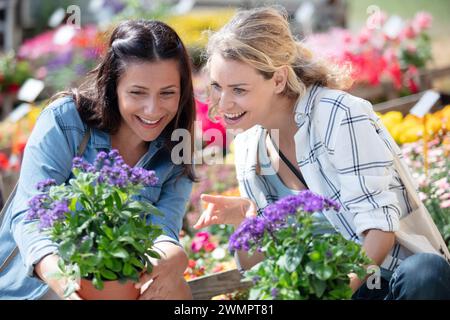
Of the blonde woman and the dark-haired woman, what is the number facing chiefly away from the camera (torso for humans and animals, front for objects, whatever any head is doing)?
0

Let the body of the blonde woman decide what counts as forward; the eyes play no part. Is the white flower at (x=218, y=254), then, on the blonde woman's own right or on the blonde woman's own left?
on the blonde woman's own right

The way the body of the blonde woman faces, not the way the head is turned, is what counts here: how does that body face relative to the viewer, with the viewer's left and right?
facing the viewer and to the left of the viewer

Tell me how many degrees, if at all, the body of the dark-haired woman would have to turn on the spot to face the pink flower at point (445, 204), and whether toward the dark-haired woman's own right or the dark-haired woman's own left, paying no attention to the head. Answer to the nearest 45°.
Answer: approximately 45° to the dark-haired woman's own left

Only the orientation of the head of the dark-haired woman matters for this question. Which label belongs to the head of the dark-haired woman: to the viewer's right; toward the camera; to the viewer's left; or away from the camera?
toward the camera

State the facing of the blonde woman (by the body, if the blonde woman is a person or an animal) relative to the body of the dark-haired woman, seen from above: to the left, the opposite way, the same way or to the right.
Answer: to the right

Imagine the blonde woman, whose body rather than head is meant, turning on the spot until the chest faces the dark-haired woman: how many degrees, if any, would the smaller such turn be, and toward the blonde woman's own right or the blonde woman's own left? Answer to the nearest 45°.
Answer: approximately 45° to the blonde woman's own right

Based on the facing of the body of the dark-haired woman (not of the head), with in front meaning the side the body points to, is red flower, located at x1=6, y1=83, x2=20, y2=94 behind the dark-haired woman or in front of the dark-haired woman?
behind

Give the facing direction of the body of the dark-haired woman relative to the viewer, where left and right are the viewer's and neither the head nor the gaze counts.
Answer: facing the viewer and to the right of the viewer

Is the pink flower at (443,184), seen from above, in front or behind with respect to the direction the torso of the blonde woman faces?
behind

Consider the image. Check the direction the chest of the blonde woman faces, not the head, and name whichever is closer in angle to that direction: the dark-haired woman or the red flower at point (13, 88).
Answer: the dark-haired woman

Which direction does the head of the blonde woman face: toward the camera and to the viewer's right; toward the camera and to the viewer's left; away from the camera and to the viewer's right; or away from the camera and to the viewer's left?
toward the camera and to the viewer's left

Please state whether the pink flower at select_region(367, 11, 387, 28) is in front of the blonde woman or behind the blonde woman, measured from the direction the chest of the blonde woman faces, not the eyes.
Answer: behind

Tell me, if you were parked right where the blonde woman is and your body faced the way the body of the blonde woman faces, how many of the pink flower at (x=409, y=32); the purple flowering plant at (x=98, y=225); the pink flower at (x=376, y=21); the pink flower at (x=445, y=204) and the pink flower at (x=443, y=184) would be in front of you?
1
